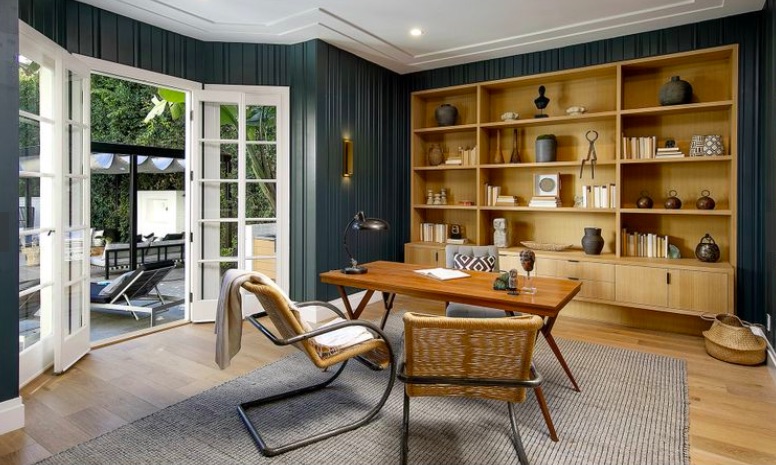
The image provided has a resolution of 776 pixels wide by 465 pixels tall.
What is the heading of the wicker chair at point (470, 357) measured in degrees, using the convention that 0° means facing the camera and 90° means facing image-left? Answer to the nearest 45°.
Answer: approximately 180°

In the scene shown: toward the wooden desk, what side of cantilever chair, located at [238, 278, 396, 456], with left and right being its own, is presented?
front

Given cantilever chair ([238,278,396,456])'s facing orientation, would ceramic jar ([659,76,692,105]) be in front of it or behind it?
in front

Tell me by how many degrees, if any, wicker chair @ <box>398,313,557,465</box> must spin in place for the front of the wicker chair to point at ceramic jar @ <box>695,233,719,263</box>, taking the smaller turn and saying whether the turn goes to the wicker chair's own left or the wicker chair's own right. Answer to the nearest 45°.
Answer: approximately 45° to the wicker chair's own right

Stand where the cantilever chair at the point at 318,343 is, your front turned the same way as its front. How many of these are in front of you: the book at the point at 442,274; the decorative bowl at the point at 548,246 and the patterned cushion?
3

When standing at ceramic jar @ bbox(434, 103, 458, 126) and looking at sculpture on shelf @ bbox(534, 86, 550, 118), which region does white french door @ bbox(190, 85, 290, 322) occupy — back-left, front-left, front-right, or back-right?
back-right

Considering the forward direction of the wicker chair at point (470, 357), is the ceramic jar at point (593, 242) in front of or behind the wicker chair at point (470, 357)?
in front

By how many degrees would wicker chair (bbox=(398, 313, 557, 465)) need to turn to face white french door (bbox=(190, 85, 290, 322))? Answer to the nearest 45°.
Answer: approximately 45° to its left

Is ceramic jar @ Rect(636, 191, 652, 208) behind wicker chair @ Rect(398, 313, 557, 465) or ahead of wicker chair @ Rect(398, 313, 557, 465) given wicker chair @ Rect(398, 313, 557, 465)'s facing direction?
ahead

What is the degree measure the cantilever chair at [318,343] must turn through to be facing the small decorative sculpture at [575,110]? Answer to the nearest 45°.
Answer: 0° — it already faces it

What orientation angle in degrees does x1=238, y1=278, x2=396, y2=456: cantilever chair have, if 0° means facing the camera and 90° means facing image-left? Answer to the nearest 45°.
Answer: approximately 225°

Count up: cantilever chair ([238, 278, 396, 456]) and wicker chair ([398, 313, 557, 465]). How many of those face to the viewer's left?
0

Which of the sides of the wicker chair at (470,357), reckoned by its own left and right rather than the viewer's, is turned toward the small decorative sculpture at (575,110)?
front

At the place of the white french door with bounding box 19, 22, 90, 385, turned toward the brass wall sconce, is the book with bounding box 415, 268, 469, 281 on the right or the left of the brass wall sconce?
right

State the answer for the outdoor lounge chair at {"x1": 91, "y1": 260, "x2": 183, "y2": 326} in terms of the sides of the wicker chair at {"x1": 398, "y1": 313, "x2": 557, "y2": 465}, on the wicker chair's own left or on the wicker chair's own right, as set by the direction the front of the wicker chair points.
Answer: on the wicker chair's own left
